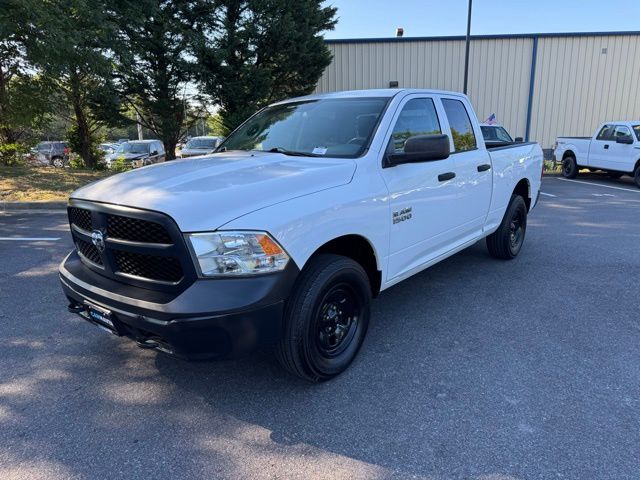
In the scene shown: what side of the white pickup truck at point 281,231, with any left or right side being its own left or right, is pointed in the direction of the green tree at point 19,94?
right

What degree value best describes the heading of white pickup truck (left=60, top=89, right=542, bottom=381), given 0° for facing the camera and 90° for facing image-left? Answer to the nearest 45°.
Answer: approximately 45°

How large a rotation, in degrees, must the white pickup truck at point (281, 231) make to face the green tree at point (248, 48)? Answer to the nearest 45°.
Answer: approximately 135° to its right

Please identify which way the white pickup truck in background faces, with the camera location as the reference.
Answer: facing the viewer and to the right of the viewer

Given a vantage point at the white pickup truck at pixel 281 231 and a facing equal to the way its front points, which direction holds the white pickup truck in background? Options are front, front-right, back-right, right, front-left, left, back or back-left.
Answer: back

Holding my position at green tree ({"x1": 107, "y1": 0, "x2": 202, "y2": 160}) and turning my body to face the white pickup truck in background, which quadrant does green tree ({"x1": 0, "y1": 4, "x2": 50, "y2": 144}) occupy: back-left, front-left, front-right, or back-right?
back-right

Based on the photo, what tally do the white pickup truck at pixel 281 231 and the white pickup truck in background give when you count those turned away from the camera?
0
